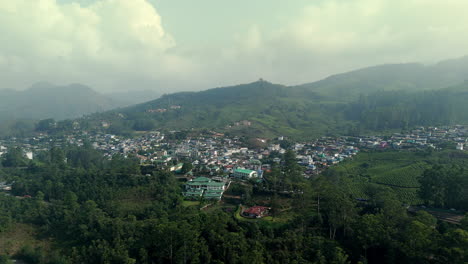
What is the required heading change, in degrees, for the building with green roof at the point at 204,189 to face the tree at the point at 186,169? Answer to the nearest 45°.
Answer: approximately 180°

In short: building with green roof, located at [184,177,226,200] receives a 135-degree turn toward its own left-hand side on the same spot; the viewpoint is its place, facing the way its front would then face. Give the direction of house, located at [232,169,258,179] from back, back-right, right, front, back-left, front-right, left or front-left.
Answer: front

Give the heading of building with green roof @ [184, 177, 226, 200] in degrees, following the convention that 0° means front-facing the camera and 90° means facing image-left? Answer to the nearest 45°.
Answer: approximately 0°

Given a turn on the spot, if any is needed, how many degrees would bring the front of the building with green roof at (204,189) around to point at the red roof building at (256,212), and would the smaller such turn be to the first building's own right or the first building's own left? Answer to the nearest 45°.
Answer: approximately 45° to the first building's own left

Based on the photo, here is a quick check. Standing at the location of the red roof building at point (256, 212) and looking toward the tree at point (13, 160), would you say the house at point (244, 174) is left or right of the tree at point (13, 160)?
right

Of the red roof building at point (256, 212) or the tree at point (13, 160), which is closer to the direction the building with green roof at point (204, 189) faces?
the red roof building

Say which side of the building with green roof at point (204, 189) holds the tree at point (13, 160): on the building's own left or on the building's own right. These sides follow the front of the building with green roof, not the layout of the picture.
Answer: on the building's own right
